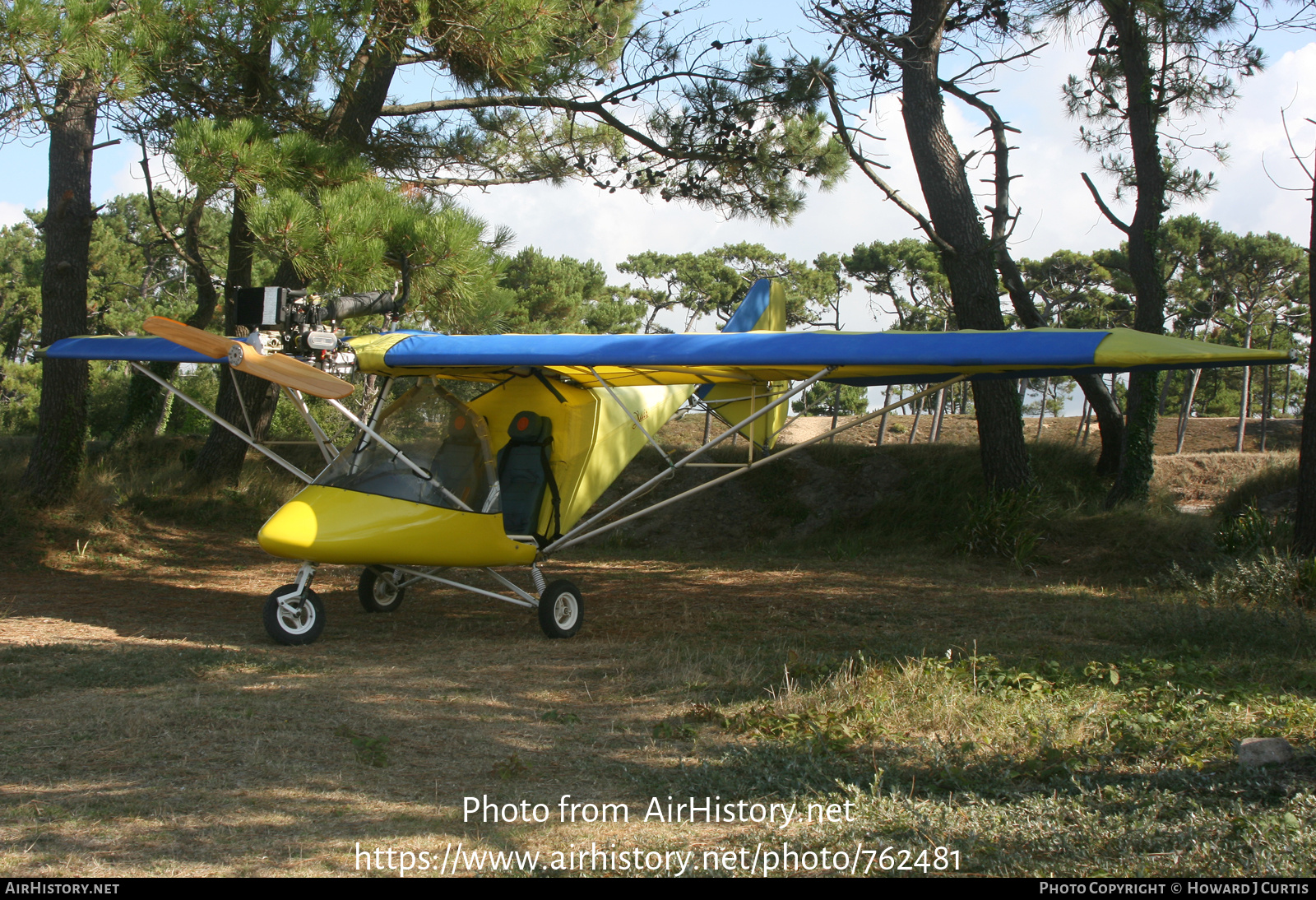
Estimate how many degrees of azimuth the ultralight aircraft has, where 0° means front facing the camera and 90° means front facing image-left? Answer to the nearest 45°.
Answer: approximately 45°

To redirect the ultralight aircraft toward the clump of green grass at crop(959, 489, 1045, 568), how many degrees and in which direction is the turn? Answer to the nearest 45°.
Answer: approximately 180°
